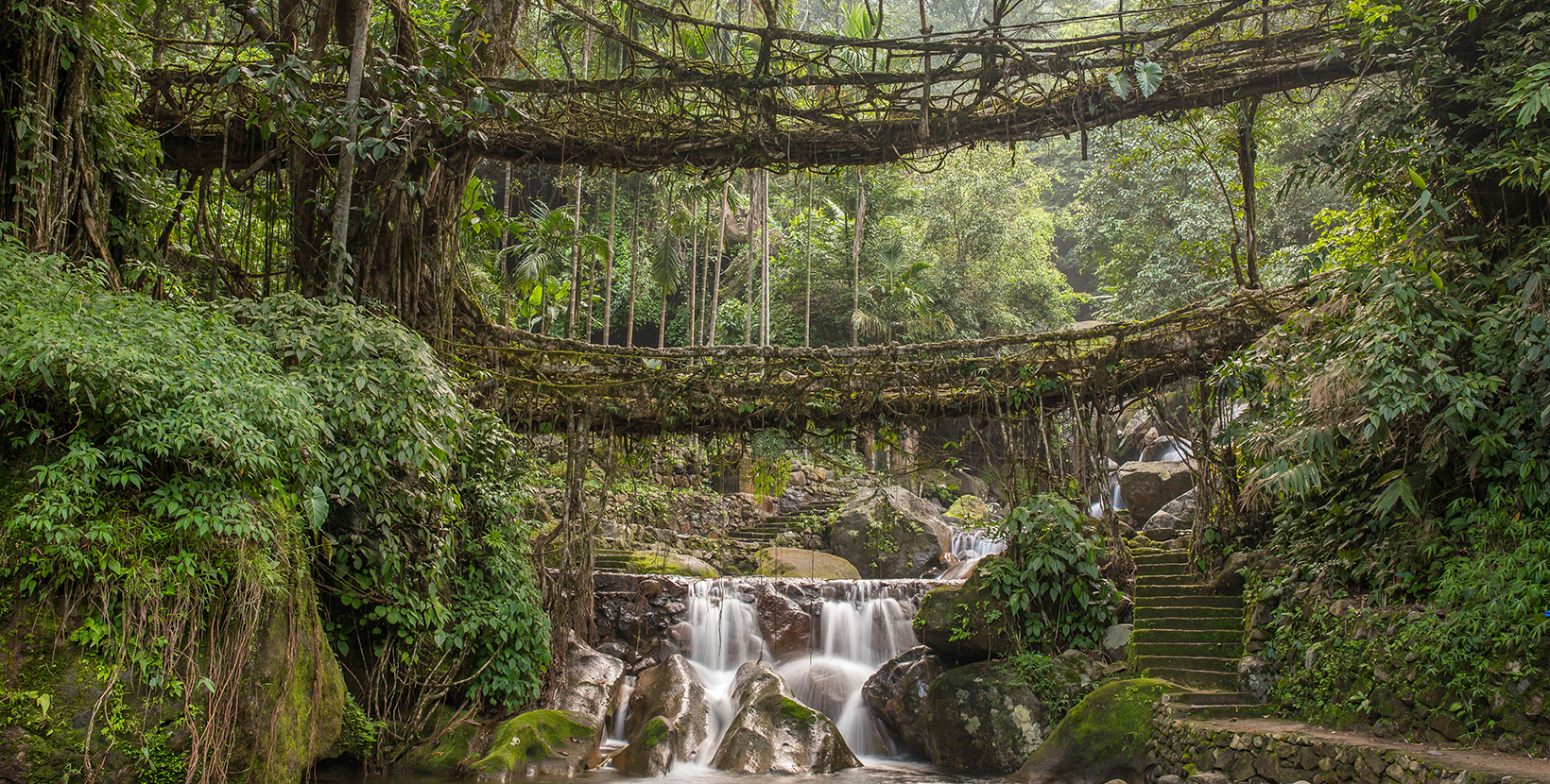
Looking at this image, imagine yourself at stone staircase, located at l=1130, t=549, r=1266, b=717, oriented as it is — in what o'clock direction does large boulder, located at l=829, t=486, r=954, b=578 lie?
The large boulder is roughly at 5 o'clock from the stone staircase.

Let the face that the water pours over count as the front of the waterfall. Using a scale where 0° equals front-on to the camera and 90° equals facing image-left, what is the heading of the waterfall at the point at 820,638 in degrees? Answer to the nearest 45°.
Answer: approximately 0°

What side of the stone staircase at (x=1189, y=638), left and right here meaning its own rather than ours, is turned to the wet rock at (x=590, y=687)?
right

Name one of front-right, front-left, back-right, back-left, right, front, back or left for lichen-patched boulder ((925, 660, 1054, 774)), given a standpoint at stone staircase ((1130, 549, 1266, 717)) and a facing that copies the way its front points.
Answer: right

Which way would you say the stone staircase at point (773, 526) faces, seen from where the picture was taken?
facing the viewer and to the left of the viewer

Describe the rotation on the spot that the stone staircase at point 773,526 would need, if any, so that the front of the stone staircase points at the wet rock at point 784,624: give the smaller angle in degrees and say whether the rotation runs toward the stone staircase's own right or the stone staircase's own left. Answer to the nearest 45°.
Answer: approximately 45° to the stone staircase's own left

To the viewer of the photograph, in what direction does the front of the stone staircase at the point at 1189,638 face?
facing the viewer

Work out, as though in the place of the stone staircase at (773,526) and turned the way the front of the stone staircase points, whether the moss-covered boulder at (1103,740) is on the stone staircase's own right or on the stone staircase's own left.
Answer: on the stone staircase's own left

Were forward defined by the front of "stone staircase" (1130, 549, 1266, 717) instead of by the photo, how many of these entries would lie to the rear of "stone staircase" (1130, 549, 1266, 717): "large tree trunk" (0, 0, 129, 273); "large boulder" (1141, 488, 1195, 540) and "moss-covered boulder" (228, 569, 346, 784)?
1

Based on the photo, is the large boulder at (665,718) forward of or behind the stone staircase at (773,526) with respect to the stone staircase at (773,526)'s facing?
forward

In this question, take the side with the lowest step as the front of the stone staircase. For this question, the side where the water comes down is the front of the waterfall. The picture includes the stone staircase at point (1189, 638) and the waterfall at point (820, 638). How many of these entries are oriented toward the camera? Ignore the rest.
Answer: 2

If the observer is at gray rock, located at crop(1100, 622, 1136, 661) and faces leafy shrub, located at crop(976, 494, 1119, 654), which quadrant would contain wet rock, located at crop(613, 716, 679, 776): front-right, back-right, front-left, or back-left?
front-left

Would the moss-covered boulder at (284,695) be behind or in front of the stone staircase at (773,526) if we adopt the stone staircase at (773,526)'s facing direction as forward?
in front

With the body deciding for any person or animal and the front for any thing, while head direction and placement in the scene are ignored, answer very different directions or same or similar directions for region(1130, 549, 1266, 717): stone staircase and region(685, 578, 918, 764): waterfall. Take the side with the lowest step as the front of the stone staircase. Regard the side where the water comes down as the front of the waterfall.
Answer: same or similar directions

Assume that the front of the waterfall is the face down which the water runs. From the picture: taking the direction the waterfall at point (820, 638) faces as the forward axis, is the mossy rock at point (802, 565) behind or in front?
behind

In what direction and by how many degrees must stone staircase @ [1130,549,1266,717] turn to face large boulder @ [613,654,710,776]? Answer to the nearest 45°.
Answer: approximately 90° to its right
